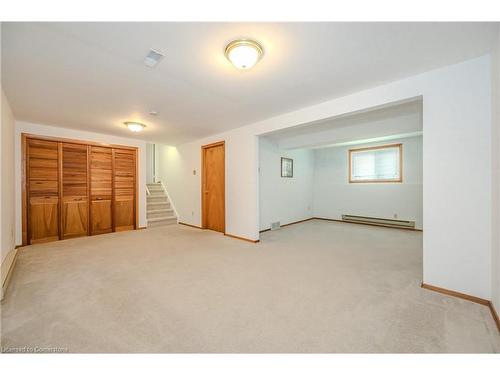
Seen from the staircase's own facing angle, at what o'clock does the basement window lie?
The basement window is roughly at 10 o'clock from the staircase.

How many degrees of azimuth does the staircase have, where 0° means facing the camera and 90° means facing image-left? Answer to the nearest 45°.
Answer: approximately 0°

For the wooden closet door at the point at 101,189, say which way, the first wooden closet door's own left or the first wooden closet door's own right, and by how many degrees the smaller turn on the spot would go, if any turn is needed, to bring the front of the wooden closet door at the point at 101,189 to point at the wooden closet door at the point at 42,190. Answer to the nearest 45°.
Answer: approximately 90° to the first wooden closet door's own right

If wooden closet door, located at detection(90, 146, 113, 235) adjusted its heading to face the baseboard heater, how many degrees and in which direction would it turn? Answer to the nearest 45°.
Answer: approximately 45° to its left

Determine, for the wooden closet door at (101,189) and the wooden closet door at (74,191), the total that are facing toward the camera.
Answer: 2

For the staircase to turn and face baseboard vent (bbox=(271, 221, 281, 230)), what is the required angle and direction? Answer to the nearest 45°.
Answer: approximately 45° to its left
